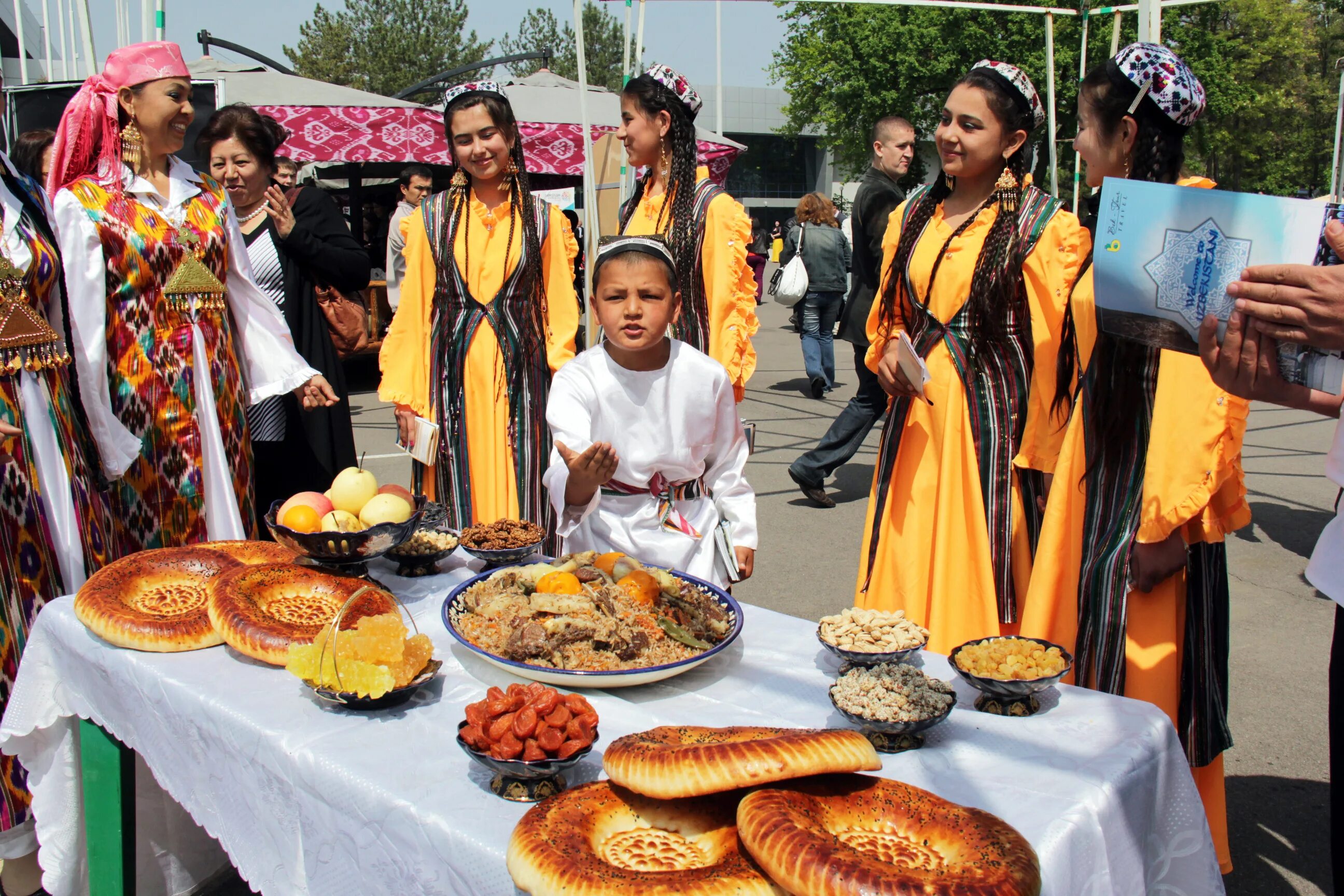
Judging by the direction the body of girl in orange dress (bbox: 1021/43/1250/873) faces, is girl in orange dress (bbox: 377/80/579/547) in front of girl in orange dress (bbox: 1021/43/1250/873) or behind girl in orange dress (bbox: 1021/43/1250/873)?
in front

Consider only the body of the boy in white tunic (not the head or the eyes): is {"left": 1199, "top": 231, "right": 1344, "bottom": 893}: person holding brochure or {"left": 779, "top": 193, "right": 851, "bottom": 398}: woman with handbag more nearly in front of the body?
the person holding brochure

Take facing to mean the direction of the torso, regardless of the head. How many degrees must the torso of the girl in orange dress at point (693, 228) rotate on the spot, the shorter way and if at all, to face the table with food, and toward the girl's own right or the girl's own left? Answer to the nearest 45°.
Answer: approximately 45° to the girl's own left

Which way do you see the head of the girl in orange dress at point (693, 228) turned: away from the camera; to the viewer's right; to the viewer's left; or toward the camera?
to the viewer's left

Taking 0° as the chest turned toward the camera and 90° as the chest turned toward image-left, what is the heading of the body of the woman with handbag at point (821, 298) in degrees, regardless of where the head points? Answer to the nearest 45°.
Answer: approximately 180°

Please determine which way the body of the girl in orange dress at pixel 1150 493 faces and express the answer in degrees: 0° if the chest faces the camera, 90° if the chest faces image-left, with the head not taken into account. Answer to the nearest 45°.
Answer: approximately 90°

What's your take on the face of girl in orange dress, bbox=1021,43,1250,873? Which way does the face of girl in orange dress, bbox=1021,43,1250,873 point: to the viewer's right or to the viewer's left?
to the viewer's left

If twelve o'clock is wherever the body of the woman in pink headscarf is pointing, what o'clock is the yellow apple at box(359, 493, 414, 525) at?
The yellow apple is roughly at 1 o'clock from the woman in pink headscarf.

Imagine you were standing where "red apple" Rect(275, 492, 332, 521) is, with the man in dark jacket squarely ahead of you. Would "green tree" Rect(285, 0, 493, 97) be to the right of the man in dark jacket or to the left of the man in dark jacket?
left

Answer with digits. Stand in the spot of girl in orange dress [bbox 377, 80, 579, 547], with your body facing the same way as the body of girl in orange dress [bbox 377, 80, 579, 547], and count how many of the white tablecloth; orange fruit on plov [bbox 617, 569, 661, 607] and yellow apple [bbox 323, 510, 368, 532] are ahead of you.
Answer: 3

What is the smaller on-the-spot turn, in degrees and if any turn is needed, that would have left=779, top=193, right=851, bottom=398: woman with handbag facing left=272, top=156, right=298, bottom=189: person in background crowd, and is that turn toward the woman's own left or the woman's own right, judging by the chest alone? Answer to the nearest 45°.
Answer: approximately 135° to the woman's own left

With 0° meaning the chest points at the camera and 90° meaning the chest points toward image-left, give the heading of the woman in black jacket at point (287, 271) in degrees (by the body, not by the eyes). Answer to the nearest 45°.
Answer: approximately 45°

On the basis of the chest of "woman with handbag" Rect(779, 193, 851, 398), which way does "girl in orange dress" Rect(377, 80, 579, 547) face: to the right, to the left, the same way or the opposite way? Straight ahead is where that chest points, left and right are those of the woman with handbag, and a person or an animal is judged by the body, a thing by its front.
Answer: the opposite way
